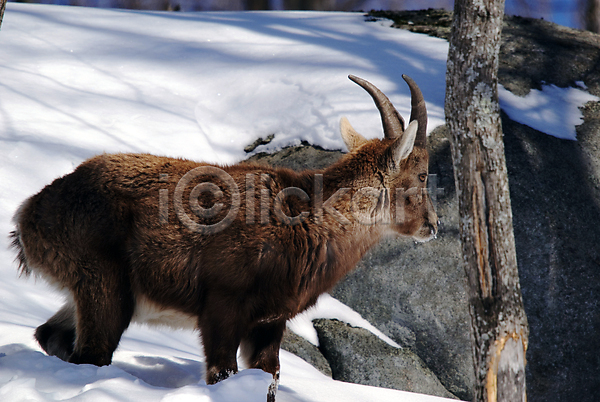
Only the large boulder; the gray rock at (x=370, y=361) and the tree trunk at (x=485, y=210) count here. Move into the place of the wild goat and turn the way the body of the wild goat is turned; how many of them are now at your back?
0

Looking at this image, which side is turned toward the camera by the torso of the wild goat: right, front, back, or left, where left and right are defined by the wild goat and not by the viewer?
right

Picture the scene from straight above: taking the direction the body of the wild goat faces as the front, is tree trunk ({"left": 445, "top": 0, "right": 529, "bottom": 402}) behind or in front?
in front

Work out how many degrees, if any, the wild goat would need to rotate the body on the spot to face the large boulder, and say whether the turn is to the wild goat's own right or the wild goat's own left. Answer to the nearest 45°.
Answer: approximately 45° to the wild goat's own left

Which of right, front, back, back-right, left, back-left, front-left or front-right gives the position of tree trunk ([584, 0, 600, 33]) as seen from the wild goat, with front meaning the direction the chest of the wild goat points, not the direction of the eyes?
front-left

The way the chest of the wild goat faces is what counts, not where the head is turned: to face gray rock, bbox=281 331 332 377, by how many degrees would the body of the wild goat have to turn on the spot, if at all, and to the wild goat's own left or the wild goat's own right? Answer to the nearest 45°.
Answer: approximately 45° to the wild goat's own left
